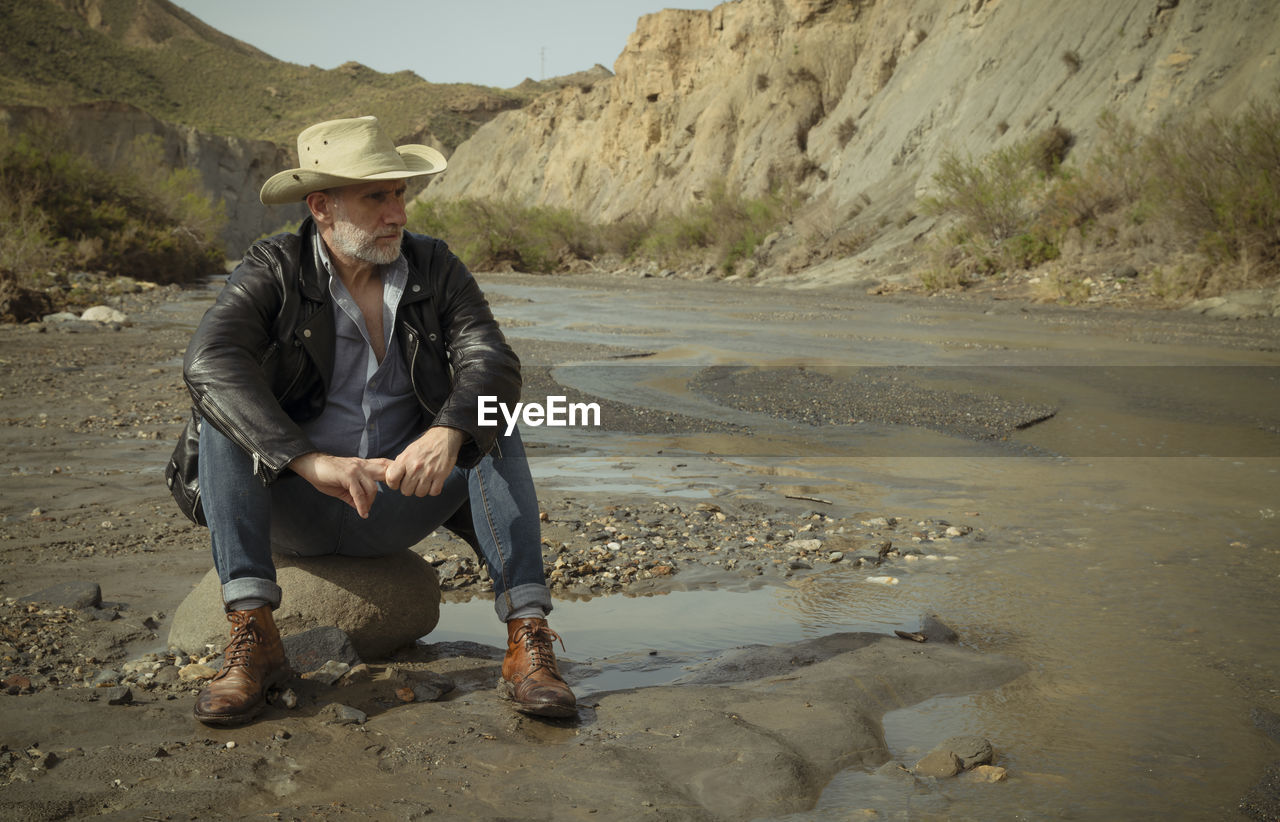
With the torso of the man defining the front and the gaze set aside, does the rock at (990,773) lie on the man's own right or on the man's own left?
on the man's own left

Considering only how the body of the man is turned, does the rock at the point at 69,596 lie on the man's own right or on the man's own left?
on the man's own right

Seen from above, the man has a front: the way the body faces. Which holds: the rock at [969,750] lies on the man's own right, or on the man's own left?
on the man's own left

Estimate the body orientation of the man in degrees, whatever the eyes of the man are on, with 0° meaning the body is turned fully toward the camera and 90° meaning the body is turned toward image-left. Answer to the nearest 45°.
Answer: approximately 0°

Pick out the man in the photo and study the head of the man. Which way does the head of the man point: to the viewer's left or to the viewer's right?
to the viewer's right
